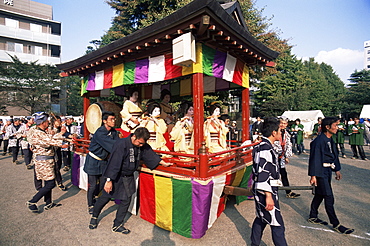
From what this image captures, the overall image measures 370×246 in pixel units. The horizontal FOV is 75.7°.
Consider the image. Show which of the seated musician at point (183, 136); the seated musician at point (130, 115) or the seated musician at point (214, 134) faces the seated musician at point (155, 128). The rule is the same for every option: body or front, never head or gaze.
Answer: the seated musician at point (130, 115)

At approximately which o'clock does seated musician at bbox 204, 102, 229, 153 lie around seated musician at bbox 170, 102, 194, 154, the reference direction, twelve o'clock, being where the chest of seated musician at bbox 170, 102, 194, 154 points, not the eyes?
seated musician at bbox 204, 102, 229, 153 is roughly at 10 o'clock from seated musician at bbox 170, 102, 194, 154.

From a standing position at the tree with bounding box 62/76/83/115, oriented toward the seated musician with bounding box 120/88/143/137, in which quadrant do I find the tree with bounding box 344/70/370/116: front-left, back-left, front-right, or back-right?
front-left

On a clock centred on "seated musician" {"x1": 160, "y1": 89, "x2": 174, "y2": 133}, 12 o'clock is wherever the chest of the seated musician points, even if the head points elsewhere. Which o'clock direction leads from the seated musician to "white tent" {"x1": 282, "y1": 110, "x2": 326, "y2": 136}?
The white tent is roughly at 9 o'clock from the seated musician.

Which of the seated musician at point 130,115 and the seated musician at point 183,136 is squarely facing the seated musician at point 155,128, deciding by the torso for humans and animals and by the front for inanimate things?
the seated musician at point 130,115

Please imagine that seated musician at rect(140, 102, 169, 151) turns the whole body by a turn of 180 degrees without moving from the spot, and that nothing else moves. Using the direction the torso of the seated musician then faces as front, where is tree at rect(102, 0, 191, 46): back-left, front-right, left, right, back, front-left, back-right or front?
front-right

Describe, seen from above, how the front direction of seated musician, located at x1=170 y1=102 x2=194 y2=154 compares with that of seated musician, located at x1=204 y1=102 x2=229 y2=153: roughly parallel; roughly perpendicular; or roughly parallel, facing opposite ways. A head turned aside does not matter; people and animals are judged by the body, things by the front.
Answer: roughly parallel

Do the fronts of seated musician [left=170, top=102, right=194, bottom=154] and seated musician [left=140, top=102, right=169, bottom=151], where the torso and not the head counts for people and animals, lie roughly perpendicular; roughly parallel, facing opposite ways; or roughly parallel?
roughly parallel

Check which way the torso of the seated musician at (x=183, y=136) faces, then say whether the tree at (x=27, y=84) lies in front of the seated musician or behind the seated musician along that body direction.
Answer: behind

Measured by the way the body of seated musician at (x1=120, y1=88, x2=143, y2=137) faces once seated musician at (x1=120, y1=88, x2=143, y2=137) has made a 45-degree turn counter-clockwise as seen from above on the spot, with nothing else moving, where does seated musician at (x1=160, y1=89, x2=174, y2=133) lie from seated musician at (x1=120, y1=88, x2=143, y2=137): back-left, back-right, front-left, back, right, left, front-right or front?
front-left

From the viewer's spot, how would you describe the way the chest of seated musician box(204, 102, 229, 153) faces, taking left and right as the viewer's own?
facing the viewer and to the right of the viewer

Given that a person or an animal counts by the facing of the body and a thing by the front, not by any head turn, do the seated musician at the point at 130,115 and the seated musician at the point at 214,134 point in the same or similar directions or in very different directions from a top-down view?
same or similar directions

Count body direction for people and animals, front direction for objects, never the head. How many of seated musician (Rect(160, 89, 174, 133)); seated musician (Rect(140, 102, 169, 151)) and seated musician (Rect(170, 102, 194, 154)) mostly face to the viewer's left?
0
